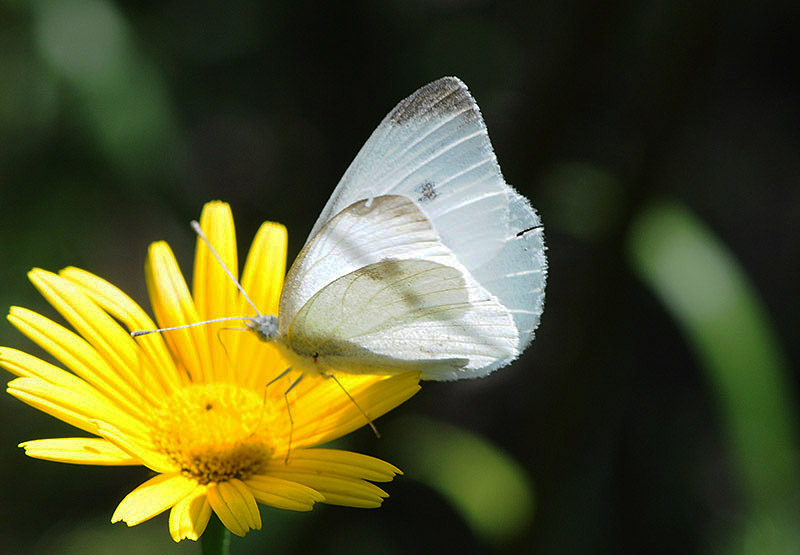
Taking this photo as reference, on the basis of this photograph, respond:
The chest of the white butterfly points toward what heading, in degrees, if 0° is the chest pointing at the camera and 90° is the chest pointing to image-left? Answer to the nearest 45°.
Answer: approximately 90°
